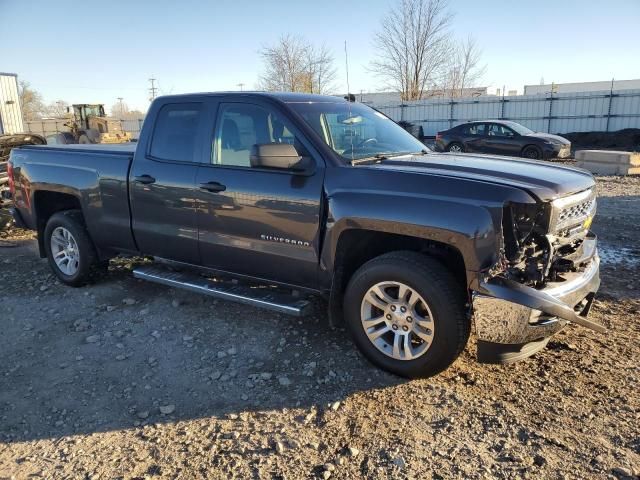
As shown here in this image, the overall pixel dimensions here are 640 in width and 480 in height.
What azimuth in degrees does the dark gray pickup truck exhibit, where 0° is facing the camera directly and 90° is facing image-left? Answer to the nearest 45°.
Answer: approximately 315°

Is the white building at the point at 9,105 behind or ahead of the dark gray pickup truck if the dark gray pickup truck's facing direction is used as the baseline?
behind

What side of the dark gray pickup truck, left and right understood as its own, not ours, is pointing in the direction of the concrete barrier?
left

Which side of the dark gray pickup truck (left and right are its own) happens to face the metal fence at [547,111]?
left
